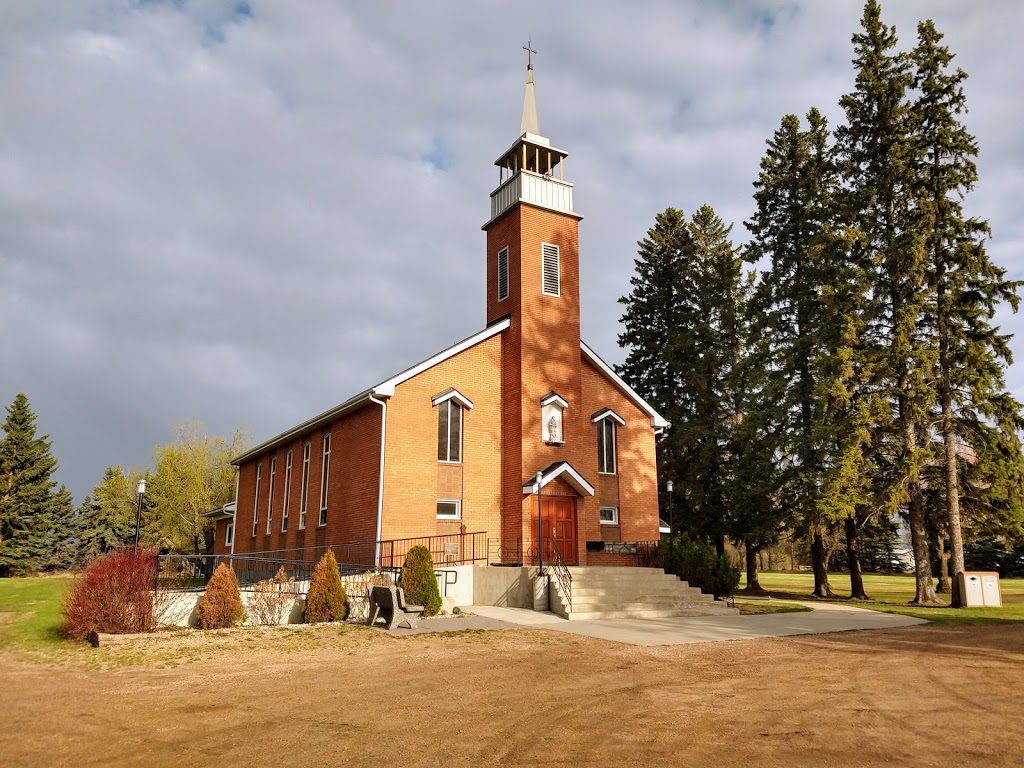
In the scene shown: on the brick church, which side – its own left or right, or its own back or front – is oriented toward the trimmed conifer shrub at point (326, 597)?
right

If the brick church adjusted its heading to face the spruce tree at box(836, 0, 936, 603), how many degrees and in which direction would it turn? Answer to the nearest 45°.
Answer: approximately 45° to its left

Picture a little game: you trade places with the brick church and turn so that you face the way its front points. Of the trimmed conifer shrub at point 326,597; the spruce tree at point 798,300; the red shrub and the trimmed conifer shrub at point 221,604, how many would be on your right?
3

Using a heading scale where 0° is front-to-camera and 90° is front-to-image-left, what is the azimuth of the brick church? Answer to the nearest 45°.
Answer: approximately 315°

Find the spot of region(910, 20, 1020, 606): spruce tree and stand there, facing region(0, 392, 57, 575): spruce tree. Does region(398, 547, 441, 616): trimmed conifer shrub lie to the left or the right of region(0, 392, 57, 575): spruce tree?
left

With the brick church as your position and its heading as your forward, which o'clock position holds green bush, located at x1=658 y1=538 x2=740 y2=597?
The green bush is roughly at 11 o'clock from the brick church.

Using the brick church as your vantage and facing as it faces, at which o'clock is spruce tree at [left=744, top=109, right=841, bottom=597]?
The spruce tree is roughly at 10 o'clock from the brick church.
